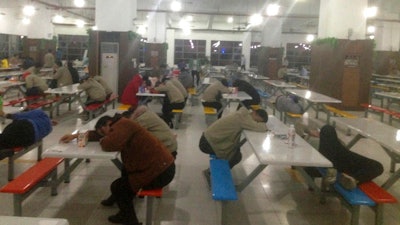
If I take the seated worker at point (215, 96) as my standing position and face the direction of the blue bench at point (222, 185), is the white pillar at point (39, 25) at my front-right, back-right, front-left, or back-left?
back-right

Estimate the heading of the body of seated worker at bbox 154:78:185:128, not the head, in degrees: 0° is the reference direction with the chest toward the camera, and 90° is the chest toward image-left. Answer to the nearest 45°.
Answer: approximately 90°

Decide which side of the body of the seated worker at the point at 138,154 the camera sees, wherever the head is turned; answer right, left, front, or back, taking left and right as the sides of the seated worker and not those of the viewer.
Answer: left

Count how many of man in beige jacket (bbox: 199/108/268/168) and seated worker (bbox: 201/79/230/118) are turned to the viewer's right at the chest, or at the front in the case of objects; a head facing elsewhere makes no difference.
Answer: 2

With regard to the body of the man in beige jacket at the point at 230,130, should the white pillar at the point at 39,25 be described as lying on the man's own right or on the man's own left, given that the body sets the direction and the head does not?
on the man's own left

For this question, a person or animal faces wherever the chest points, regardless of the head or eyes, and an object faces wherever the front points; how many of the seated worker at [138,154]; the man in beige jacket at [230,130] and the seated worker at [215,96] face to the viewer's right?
2

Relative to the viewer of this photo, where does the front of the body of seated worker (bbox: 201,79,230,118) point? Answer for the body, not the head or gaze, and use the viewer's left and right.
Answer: facing to the right of the viewer

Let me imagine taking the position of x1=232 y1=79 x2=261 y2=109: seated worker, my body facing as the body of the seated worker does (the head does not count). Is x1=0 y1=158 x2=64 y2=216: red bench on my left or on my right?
on my left

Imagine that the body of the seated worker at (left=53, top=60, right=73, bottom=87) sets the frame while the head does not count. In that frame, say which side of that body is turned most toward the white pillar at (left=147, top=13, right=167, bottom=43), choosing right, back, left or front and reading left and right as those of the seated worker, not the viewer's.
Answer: right

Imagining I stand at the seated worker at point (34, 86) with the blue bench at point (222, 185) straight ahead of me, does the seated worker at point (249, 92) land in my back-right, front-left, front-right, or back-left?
front-left

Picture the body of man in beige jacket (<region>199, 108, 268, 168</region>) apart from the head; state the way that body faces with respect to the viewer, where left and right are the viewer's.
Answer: facing to the right of the viewer

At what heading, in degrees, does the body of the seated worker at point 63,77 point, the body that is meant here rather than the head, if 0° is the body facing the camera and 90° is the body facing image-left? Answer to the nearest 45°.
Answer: approximately 90°
